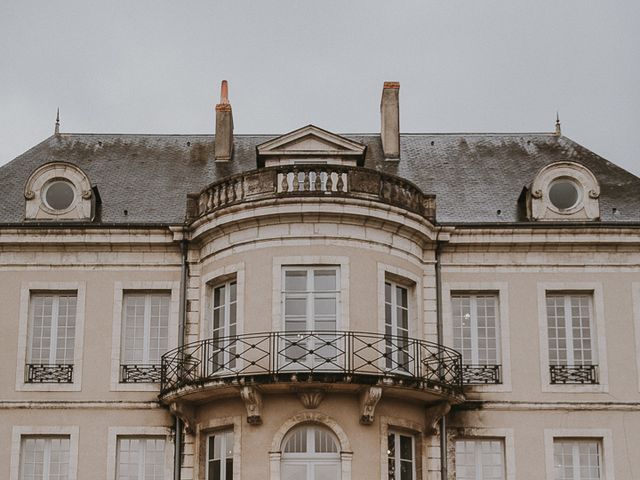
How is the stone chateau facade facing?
toward the camera
